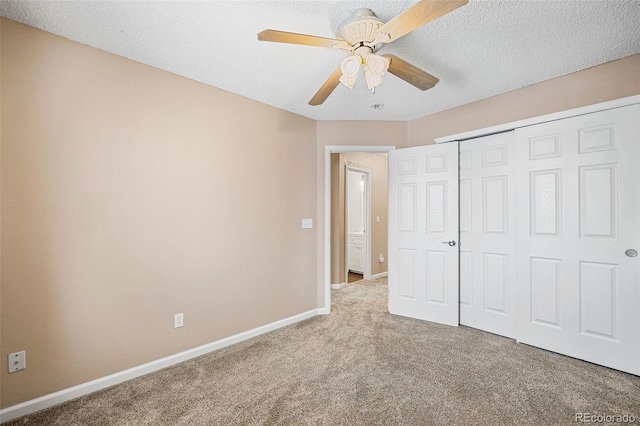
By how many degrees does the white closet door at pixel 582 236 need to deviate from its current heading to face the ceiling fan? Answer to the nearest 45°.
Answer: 0° — it already faces it

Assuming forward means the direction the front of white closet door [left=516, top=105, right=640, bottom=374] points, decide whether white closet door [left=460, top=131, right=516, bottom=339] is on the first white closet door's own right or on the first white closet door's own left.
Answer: on the first white closet door's own right

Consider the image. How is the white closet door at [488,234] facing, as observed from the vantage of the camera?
facing the viewer and to the left of the viewer

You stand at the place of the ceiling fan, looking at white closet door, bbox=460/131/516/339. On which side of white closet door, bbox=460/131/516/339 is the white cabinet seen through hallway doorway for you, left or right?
left

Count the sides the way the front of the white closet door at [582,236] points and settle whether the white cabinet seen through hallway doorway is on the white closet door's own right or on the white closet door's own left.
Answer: on the white closet door's own right

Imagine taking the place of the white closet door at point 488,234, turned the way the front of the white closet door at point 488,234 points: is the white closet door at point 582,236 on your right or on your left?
on your left

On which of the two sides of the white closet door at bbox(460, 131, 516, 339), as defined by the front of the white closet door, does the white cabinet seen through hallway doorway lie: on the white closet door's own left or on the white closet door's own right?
on the white closet door's own right

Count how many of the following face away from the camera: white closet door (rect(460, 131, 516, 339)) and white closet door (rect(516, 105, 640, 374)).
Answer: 0

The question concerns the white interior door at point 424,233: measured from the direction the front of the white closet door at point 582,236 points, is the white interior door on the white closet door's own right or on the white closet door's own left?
on the white closet door's own right
